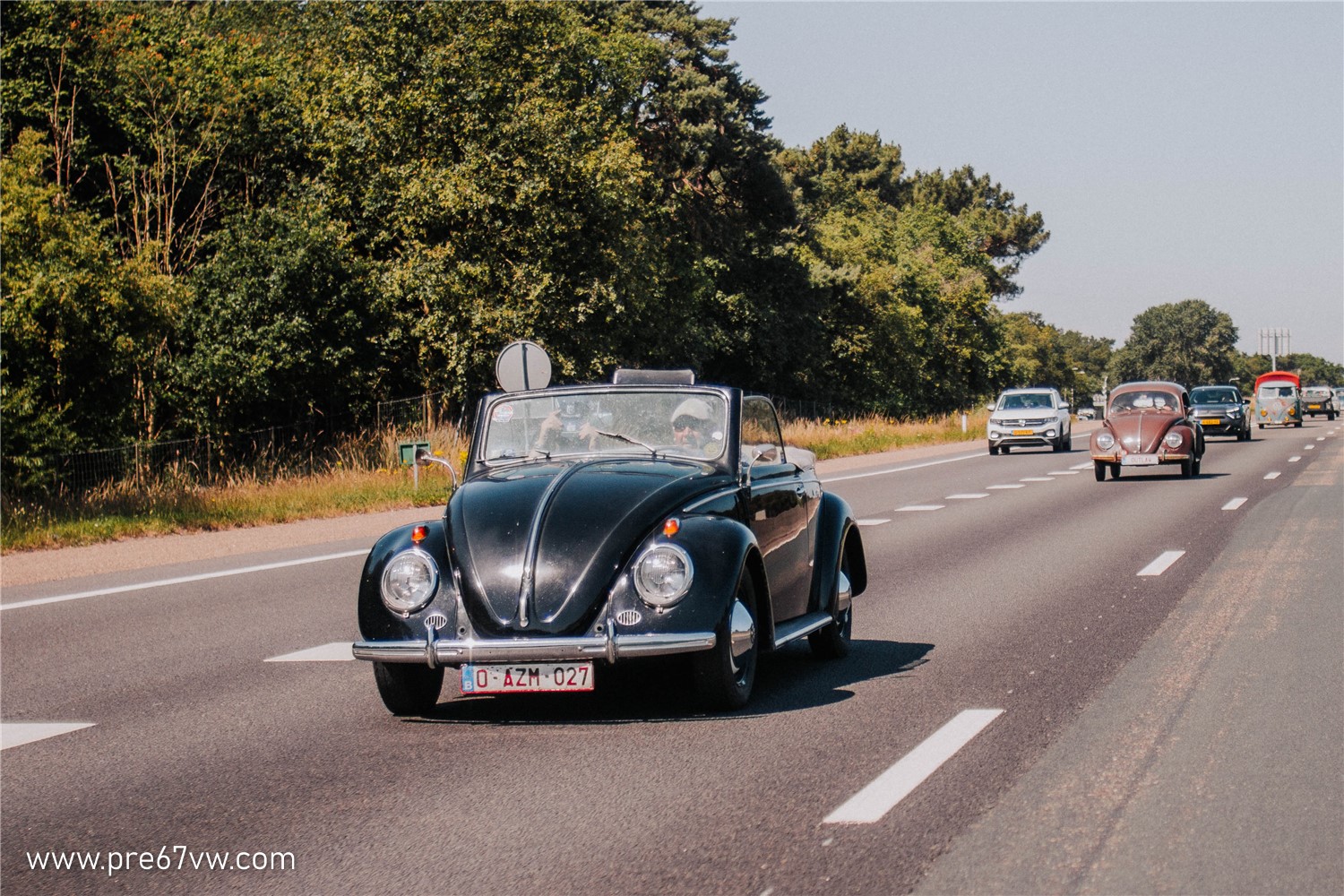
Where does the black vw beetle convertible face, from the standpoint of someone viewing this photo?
facing the viewer and to the left of the viewer

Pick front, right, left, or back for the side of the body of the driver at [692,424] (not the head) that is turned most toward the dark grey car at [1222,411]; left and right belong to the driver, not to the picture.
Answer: back

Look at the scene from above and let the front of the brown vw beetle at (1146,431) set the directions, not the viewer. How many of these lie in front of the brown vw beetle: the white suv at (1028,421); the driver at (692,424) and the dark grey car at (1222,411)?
1

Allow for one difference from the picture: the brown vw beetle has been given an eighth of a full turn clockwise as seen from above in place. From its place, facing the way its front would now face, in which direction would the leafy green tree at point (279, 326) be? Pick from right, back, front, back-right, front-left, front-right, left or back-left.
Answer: front-right

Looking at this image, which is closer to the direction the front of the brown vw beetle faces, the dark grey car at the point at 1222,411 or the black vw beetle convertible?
the black vw beetle convertible

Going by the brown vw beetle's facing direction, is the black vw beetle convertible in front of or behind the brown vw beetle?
in front

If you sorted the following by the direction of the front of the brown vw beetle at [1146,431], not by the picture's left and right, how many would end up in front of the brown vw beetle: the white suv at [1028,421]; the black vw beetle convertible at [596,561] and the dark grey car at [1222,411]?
1

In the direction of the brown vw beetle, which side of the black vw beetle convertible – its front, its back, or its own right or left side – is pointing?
back

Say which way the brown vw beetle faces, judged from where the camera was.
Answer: facing the viewer

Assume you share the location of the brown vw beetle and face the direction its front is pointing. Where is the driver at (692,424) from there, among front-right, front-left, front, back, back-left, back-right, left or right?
front

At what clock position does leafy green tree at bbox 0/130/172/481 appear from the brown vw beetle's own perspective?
The leafy green tree is roughly at 2 o'clock from the brown vw beetle.

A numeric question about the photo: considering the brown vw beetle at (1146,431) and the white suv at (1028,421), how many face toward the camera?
2

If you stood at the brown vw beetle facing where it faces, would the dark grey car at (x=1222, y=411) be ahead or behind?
behind

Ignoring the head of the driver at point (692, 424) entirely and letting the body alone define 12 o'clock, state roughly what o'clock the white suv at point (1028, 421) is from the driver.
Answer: The white suv is roughly at 5 o'clock from the driver.

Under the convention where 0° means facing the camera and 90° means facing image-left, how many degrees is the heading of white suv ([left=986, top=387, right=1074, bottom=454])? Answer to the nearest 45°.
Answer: approximately 0°
